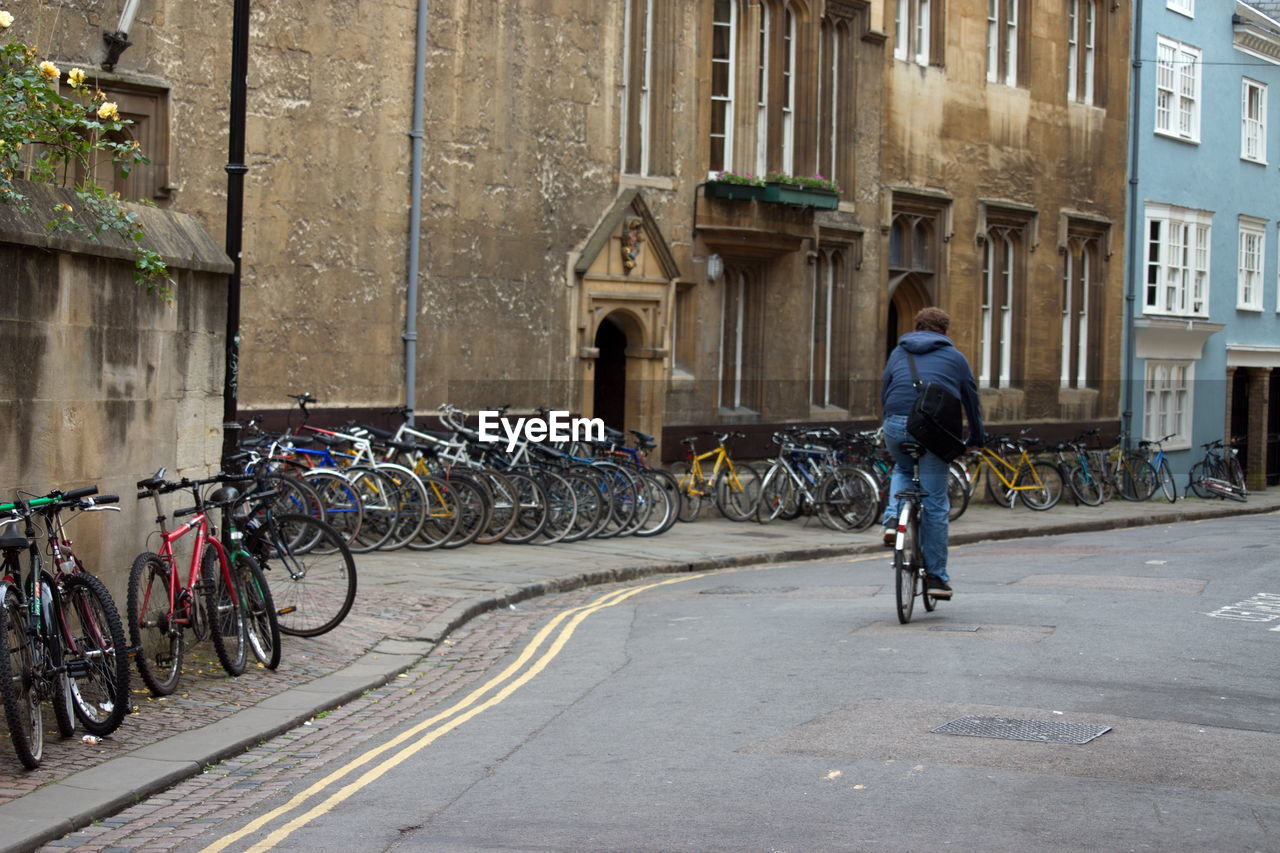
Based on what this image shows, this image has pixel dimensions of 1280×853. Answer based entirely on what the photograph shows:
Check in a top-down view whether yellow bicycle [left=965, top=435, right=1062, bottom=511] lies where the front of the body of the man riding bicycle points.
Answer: yes

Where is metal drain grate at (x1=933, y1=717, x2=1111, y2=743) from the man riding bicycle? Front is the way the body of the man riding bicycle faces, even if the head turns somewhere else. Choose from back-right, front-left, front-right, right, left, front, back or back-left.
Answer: back

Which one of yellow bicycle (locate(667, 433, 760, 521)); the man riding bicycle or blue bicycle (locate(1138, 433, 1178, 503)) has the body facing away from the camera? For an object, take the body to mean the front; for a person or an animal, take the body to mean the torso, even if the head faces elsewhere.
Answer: the man riding bicycle

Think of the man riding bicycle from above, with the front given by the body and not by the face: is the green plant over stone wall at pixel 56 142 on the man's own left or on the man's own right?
on the man's own left

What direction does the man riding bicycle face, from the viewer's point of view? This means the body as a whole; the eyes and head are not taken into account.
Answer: away from the camera

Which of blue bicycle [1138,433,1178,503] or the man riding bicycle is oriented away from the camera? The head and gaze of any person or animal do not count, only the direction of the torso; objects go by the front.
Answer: the man riding bicycle

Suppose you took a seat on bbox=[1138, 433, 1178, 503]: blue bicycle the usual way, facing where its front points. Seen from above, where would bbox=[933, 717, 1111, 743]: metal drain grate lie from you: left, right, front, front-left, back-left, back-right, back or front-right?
front-right

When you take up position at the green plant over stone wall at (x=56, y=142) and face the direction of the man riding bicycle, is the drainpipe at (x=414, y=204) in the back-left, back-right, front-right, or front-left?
front-left

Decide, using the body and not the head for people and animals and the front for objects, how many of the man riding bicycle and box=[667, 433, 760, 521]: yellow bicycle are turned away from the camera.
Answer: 1

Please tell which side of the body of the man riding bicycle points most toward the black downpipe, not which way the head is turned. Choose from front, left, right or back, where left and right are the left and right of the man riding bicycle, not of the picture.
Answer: left

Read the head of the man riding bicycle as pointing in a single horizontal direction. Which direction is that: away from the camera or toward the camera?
away from the camera

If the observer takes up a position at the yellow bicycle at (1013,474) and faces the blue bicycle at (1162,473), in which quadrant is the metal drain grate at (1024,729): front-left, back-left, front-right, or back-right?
back-right
